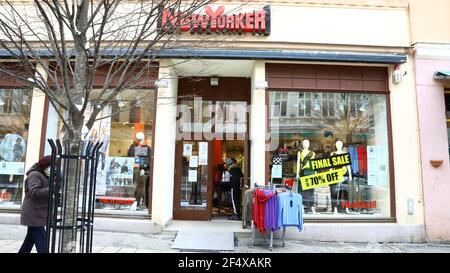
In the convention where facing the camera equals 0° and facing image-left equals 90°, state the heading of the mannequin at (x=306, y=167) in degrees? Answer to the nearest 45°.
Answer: approximately 0°

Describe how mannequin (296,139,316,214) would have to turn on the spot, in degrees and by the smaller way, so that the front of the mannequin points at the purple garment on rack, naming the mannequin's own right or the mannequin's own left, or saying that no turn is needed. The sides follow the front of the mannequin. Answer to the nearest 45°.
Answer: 0° — it already faces it

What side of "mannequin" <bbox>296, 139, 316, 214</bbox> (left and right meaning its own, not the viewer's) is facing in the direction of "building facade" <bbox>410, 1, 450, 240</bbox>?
left

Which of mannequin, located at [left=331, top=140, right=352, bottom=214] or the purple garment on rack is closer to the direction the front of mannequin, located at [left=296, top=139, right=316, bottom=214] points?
the purple garment on rack

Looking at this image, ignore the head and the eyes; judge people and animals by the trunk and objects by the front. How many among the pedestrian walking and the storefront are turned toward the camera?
1

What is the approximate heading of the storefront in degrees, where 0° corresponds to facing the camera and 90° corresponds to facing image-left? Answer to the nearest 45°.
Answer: approximately 0°

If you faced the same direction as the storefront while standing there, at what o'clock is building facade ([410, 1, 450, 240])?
The building facade is roughly at 9 o'clock from the storefront.
